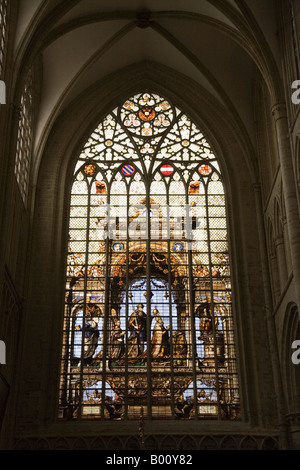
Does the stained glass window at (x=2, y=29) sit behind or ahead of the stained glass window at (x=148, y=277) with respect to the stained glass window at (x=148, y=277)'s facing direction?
ahead

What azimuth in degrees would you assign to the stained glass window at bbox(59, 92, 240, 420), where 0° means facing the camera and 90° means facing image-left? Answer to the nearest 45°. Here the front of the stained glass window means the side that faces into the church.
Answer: approximately 0°
